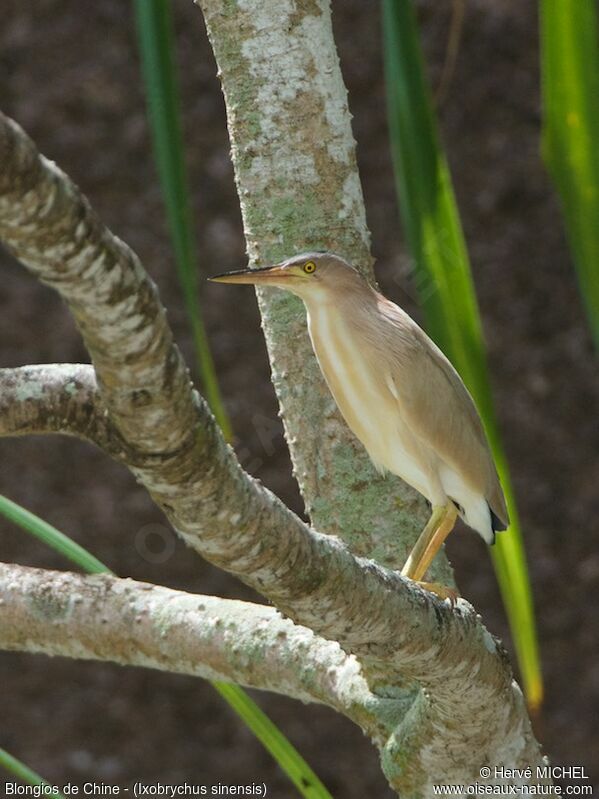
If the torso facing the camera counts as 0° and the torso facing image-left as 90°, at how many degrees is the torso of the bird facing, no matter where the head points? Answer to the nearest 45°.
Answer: approximately 90°
